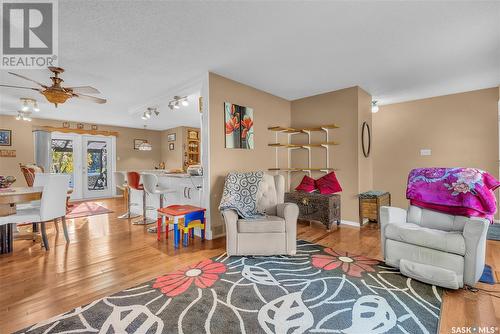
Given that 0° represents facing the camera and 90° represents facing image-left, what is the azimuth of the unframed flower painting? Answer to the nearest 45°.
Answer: approximately 315°

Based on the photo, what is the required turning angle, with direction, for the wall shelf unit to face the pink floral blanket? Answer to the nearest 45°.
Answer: approximately 45° to its left

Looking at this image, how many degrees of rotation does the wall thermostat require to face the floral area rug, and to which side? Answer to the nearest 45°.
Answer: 0° — it already faces it

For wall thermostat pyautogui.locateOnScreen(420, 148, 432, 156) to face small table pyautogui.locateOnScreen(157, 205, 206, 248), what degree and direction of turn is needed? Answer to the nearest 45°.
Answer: approximately 45° to its right

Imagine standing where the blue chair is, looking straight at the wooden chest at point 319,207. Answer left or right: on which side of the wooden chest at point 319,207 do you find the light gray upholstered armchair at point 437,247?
right

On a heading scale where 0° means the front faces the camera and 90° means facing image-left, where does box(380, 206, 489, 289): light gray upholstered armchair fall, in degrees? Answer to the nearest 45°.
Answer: approximately 45°

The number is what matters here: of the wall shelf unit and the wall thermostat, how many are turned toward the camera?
2

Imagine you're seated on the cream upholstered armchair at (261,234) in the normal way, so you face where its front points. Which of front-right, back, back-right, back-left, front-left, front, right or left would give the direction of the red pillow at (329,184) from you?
back-left

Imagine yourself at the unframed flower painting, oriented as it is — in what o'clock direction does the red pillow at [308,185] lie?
The red pillow is roughly at 10 o'clock from the unframed flower painting.
